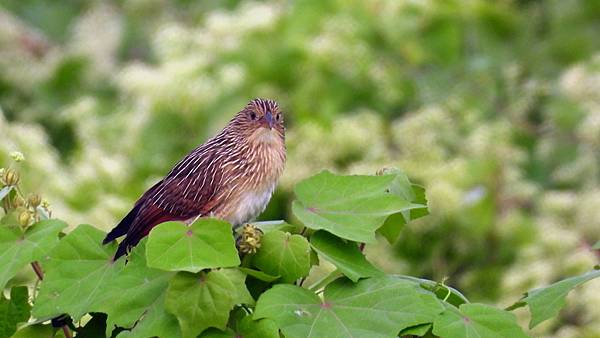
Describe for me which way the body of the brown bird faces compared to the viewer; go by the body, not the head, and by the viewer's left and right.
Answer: facing the viewer and to the right of the viewer
